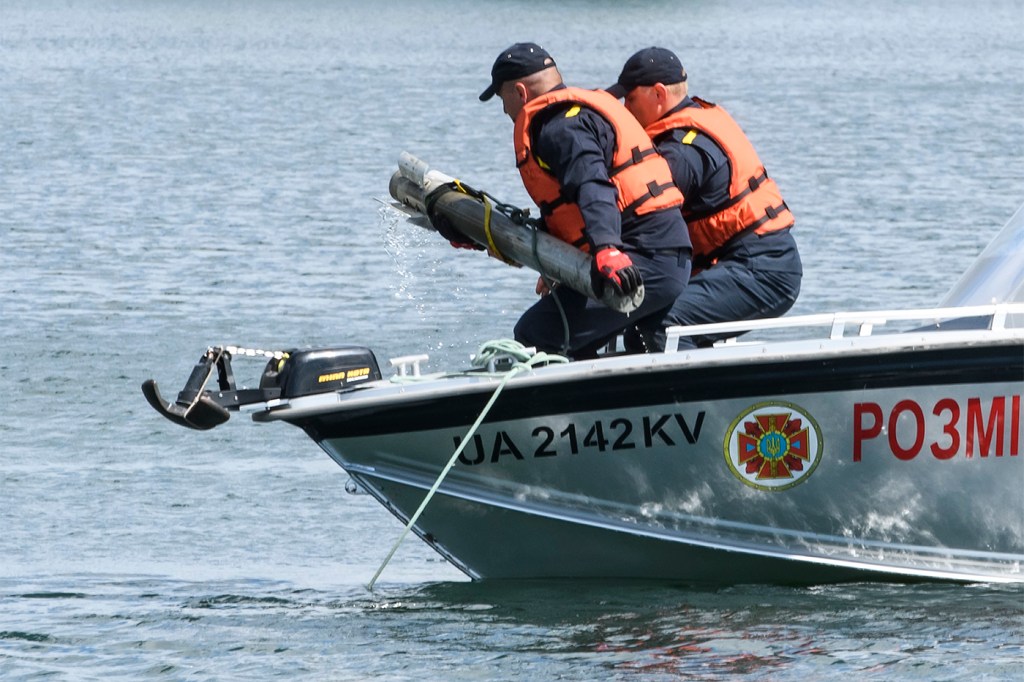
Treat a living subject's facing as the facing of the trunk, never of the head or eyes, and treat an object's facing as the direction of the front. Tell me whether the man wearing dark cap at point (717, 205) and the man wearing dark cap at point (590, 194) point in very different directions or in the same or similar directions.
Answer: same or similar directions

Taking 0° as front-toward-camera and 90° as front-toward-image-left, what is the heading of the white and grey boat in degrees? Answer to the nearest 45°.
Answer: approximately 90°

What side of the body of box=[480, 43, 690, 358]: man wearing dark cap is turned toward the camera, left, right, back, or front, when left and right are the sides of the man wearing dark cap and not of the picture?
left

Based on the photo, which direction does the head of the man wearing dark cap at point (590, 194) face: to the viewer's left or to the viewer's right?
to the viewer's left

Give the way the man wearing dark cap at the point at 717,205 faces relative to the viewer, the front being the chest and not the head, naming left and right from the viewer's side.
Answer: facing to the left of the viewer

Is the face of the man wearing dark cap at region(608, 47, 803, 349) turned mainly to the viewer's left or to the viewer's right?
to the viewer's left
